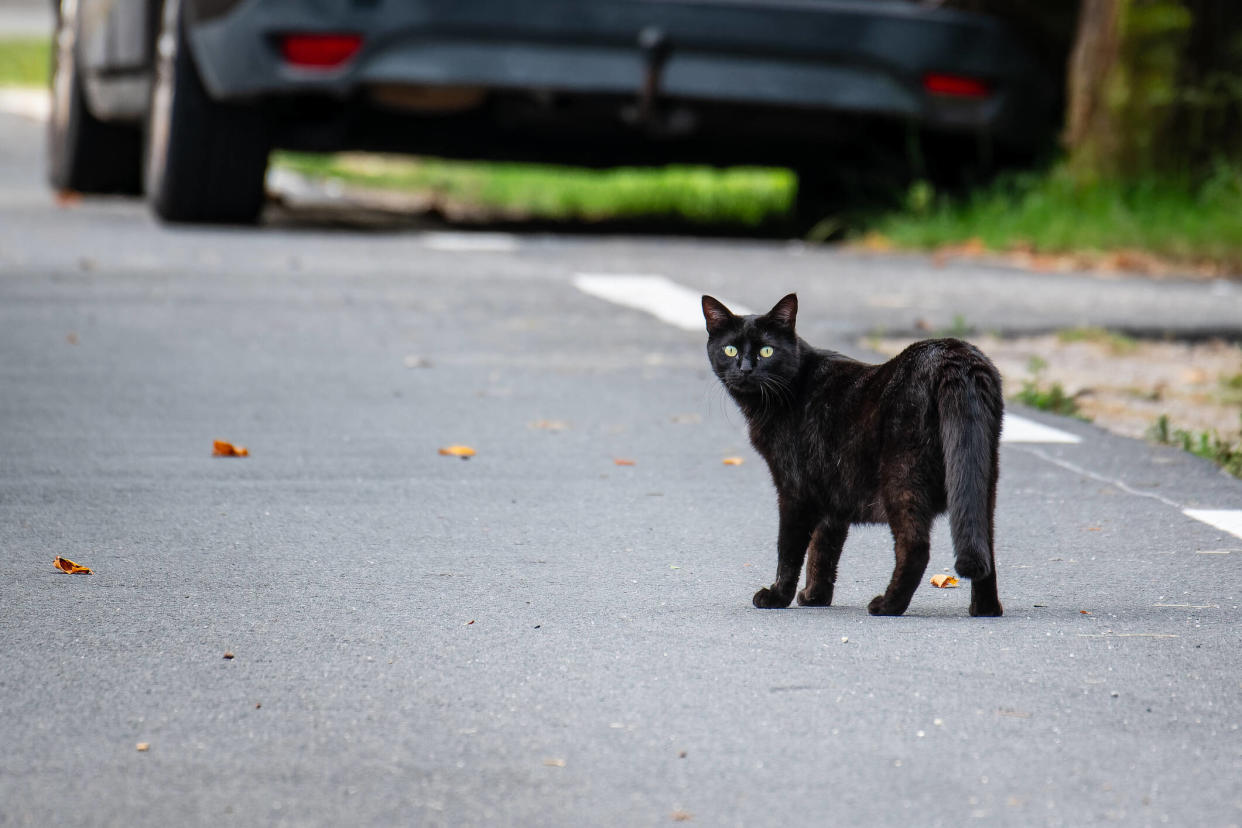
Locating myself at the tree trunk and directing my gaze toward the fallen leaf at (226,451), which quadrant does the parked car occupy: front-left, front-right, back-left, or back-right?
front-right

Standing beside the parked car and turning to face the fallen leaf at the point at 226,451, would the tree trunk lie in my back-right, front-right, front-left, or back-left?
back-left

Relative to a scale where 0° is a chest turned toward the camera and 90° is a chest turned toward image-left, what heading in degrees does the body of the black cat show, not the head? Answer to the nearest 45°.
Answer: approximately 135°

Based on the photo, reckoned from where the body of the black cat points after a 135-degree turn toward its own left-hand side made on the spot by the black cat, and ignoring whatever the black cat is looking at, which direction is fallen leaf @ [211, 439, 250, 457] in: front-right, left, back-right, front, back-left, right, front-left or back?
back-right

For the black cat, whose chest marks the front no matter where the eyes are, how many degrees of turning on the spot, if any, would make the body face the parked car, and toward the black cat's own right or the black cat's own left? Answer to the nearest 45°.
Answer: approximately 45° to the black cat's own right

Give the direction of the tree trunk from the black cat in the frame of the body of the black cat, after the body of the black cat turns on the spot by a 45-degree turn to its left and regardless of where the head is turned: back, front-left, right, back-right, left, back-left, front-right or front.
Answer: right

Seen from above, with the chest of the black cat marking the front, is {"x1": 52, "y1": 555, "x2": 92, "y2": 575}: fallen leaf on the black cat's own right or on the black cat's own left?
on the black cat's own left
